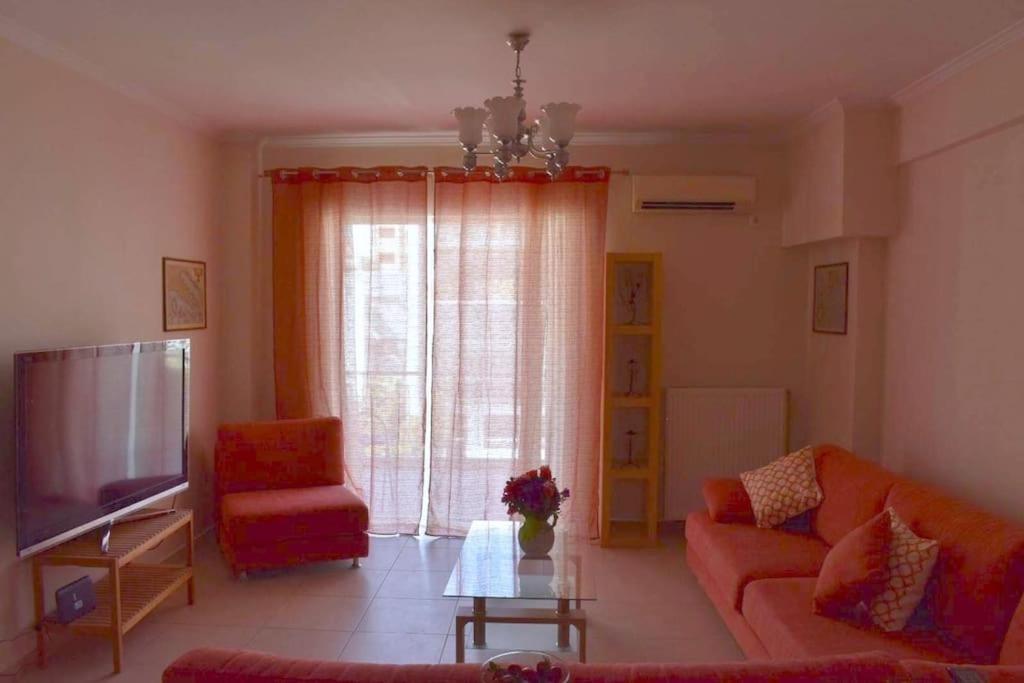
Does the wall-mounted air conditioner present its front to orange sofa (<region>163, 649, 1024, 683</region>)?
yes

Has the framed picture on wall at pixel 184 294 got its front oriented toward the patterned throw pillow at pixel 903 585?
yes

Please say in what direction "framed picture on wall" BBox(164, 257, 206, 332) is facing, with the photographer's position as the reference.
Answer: facing the viewer and to the right of the viewer

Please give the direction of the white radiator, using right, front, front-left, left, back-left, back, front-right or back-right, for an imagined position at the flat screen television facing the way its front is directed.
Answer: front-left

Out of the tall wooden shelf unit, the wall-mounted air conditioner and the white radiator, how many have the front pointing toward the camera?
3

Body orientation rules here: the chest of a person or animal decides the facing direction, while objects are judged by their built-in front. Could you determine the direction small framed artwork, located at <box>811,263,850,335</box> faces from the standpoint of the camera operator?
facing the viewer and to the left of the viewer

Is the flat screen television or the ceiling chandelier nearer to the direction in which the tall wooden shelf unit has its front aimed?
the ceiling chandelier

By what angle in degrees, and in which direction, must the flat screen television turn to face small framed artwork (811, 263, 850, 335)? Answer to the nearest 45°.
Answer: approximately 45° to its left

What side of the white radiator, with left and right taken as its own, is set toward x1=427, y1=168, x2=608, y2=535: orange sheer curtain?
right

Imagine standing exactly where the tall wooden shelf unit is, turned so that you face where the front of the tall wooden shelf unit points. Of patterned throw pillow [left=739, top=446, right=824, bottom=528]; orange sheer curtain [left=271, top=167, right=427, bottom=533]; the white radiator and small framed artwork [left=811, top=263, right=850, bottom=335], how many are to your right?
1

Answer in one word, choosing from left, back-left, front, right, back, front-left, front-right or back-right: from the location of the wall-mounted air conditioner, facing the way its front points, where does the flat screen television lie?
front-right

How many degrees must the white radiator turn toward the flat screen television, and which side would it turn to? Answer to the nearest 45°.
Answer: approximately 45° to its right

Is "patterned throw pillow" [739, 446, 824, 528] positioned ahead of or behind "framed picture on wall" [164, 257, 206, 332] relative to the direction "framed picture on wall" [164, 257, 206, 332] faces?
ahead

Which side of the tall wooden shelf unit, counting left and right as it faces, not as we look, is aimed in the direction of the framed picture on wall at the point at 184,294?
right

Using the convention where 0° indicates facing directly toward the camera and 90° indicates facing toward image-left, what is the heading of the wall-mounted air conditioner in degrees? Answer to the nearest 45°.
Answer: approximately 0°
